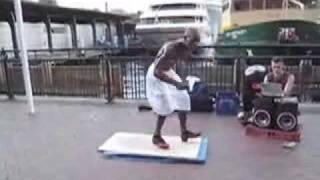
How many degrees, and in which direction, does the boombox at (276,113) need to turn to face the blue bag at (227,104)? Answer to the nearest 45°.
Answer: approximately 135° to its right

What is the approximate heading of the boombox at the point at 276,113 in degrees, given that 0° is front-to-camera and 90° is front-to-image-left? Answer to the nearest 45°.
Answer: approximately 0°

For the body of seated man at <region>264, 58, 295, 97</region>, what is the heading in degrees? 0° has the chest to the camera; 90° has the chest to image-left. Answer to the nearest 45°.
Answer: approximately 0°

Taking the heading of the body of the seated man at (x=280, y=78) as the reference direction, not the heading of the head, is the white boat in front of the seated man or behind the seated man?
behind

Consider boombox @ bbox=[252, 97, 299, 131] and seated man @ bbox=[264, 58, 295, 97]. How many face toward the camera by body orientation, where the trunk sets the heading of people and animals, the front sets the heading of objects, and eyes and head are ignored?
2

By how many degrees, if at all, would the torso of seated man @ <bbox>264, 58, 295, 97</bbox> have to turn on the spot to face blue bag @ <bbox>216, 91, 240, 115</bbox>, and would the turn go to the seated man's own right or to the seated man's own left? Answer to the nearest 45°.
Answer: approximately 135° to the seated man's own right
